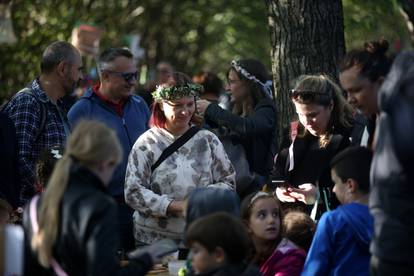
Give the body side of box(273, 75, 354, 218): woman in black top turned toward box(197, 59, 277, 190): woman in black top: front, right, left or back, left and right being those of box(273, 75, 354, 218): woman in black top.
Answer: right

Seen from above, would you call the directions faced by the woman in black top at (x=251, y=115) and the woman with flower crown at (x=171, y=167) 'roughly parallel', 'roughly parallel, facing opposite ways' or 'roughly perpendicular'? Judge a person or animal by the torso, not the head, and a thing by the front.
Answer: roughly perpendicular

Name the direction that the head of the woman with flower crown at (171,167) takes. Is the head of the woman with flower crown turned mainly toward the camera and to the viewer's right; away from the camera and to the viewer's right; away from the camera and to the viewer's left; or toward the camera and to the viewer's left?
toward the camera and to the viewer's right

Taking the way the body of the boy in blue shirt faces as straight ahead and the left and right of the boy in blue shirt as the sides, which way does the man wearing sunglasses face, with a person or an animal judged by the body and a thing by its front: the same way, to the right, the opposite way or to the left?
the opposite way

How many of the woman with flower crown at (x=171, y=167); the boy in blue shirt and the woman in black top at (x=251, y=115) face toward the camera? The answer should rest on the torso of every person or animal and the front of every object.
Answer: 1

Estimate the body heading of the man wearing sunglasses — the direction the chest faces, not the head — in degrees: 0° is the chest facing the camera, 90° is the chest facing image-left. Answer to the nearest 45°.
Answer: approximately 315°

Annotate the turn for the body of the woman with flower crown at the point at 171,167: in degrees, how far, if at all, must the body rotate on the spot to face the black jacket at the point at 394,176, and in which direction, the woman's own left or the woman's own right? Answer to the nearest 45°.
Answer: approximately 45° to the woman's own left

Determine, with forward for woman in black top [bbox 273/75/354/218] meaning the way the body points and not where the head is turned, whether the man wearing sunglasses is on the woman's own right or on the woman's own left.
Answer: on the woman's own right

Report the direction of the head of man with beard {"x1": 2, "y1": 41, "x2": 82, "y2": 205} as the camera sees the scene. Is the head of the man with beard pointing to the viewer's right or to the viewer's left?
to the viewer's right
